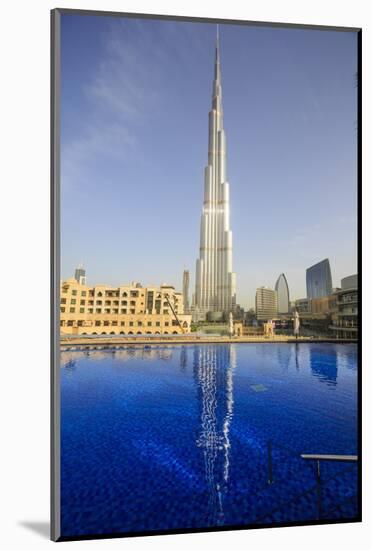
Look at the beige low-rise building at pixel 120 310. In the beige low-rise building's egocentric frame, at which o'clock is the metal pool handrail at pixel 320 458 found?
The metal pool handrail is roughly at 12 o'clock from the beige low-rise building.

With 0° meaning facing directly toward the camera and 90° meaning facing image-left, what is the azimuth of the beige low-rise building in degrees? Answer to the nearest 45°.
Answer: approximately 0°

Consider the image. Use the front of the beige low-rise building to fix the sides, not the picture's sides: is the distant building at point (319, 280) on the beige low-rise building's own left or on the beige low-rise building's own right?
on the beige low-rise building's own left
